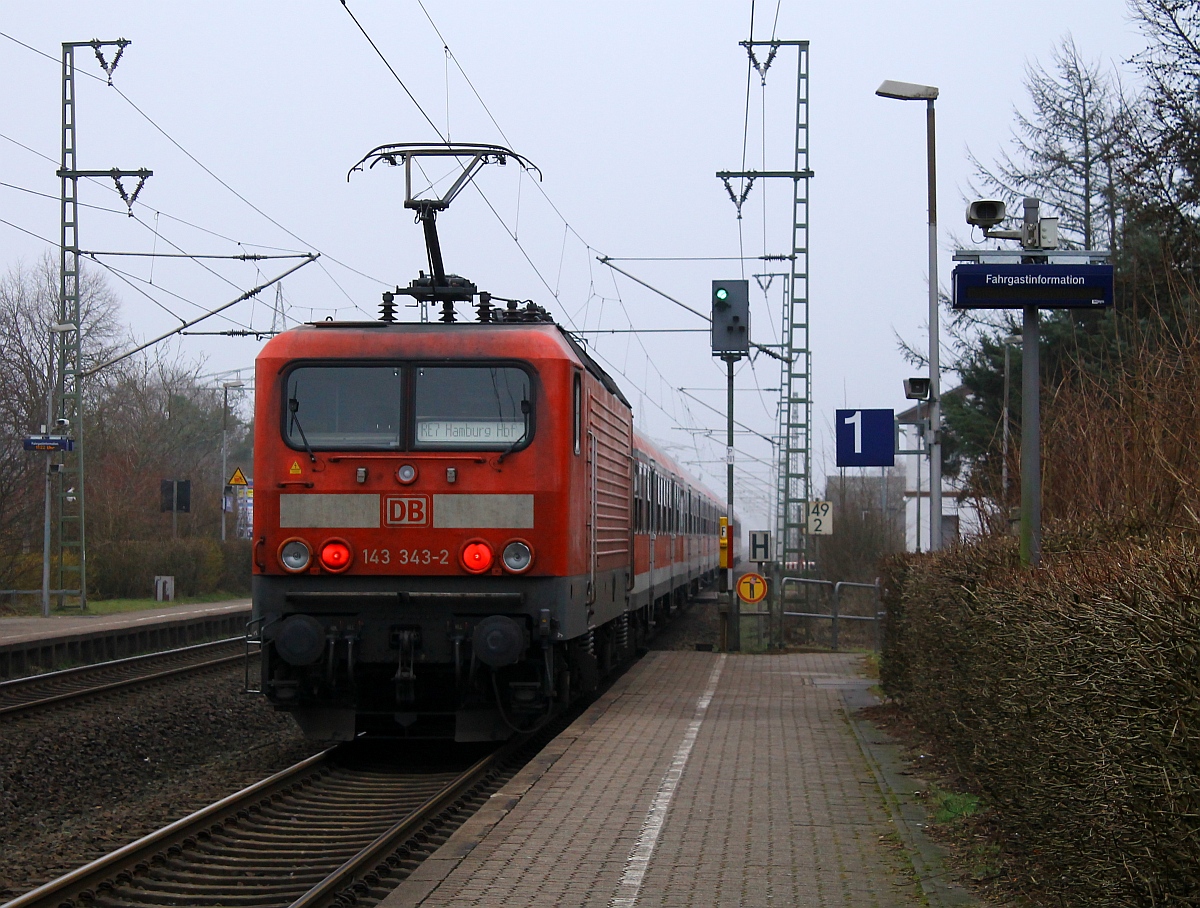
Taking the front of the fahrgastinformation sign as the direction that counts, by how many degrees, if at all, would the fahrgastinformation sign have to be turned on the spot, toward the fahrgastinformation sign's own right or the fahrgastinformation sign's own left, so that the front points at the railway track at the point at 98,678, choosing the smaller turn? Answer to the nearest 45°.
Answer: approximately 135° to the fahrgastinformation sign's own right

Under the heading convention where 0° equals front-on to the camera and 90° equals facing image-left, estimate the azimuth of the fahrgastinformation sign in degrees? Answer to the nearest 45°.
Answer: approximately 0°

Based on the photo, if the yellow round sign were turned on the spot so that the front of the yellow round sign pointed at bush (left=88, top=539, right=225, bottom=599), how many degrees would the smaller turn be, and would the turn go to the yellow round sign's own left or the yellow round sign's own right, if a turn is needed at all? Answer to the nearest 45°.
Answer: approximately 135° to the yellow round sign's own right

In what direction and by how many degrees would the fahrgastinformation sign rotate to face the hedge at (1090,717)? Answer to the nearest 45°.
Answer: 0° — it already faces it

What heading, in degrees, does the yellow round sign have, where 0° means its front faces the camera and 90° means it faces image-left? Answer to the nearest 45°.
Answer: approximately 0°

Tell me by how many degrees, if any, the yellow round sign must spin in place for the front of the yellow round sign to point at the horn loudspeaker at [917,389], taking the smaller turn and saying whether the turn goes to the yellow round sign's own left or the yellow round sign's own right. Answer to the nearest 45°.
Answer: approximately 45° to the yellow round sign's own left
